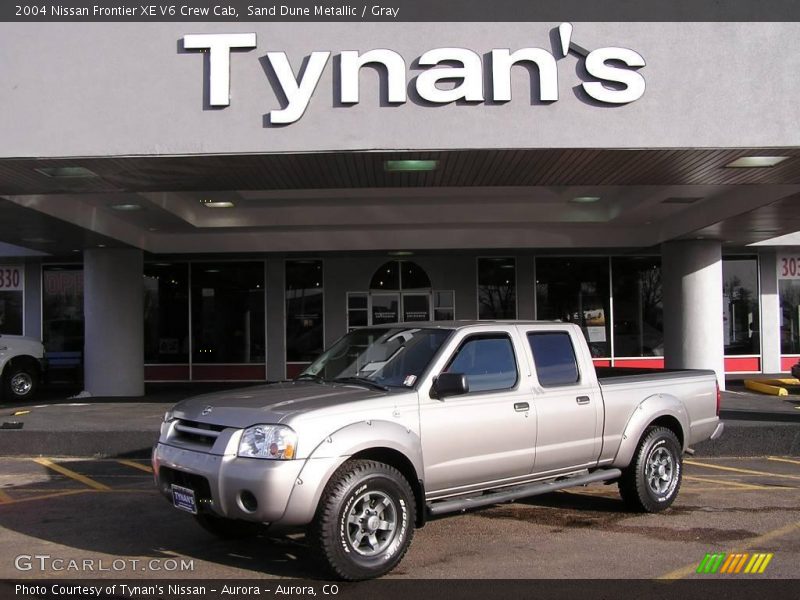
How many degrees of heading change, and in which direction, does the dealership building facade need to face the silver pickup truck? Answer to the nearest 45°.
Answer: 0° — it already faces it

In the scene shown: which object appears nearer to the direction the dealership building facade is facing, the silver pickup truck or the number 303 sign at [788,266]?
the silver pickup truck

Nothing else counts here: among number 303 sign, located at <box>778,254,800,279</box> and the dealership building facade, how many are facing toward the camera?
2

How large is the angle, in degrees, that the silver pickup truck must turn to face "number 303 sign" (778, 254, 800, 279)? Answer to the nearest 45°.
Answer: approximately 180°

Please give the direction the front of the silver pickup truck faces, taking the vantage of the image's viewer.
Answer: facing the viewer and to the left of the viewer

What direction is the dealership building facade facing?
toward the camera

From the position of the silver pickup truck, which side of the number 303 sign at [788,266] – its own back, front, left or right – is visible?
front
